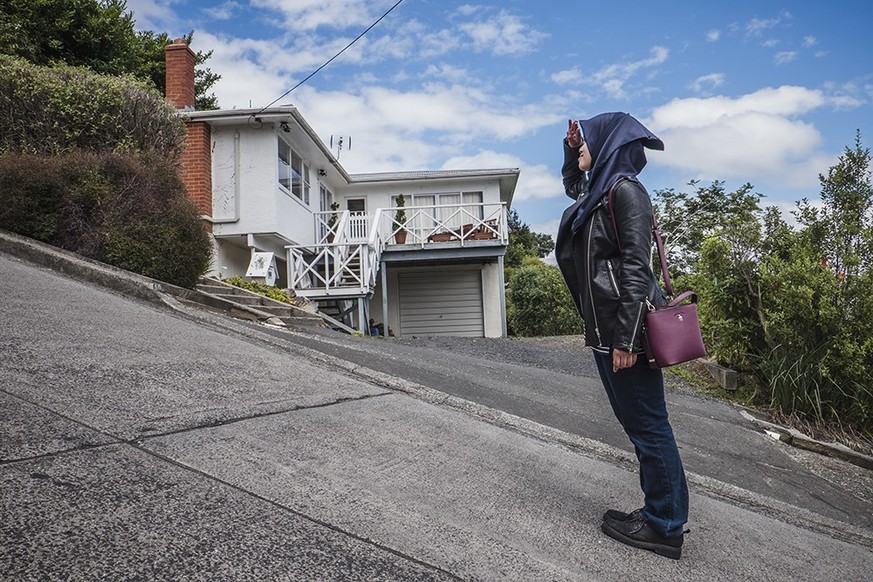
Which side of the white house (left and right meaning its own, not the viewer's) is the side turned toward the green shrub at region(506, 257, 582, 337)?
left

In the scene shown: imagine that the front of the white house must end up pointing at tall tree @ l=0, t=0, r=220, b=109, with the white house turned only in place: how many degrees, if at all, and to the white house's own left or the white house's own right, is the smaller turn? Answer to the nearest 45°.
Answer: approximately 90° to the white house's own right

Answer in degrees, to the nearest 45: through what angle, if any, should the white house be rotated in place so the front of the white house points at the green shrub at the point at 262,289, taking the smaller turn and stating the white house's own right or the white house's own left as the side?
0° — it already faces it

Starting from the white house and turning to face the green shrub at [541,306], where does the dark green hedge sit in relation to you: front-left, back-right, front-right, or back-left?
back-right

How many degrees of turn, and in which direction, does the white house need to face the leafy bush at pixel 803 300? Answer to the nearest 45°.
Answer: approximately 45° to its left

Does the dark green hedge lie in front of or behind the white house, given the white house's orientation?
in front

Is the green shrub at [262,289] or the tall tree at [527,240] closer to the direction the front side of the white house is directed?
the green shrub

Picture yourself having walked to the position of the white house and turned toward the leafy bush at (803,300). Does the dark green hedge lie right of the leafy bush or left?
right

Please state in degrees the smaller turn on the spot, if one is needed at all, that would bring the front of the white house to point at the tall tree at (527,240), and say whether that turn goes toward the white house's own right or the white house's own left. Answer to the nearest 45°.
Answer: approximately 135° to the white house's own left

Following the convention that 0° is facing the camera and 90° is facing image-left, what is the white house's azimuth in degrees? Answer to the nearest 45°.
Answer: approximately 0°
